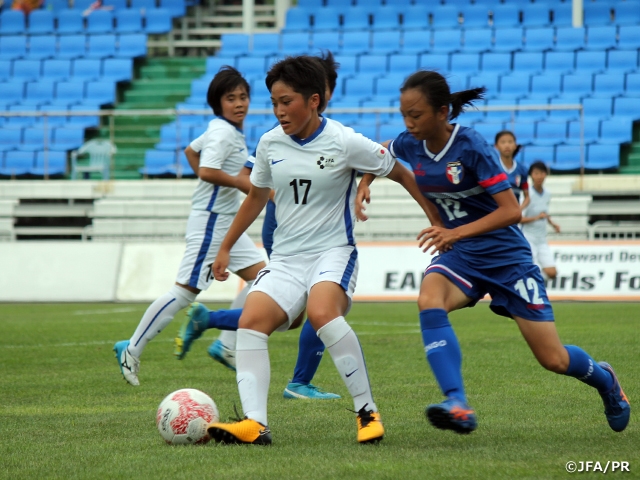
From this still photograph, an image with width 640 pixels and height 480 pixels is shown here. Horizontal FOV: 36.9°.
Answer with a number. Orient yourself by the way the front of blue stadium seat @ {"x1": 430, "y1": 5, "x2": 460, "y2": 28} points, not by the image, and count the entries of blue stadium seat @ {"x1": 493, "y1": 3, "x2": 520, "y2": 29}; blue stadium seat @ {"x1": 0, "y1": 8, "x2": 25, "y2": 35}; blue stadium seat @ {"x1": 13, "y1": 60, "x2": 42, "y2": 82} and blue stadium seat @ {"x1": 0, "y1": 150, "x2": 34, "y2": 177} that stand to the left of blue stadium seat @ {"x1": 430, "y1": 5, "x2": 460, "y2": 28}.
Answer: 1

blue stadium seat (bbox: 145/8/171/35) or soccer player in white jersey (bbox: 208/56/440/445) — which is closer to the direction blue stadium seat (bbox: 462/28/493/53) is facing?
the soccer player in white jersey

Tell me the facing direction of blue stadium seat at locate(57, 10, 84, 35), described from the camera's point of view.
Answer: facing the viewer

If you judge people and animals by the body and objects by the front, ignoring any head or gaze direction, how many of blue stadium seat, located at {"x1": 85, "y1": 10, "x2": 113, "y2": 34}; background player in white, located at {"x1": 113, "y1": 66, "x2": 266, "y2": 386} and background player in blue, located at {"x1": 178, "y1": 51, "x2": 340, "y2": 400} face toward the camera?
1

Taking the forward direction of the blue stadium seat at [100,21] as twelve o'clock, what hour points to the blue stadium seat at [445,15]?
the blue stadium seat at [445,15] is roughly at 10 o'clock from the blue stadium seat at [100,21].

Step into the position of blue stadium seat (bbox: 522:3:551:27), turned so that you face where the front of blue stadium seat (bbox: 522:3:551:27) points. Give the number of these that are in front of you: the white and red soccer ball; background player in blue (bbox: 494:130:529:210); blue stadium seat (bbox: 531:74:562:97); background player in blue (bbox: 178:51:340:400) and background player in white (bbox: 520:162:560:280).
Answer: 5

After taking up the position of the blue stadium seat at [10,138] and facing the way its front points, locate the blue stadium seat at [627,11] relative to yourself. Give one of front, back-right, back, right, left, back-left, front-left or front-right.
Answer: left

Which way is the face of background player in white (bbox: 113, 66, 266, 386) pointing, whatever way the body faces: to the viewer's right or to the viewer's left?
to the viewer's right

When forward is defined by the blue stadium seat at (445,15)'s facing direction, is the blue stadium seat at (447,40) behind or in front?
in front

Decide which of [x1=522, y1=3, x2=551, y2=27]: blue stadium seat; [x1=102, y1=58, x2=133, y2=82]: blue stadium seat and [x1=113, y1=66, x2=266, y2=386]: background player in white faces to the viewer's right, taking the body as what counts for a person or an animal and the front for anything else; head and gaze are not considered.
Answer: the background player in white

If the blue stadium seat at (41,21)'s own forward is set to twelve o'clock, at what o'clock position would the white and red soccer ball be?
The white and red soccer ball is roughly at 12 o'clock from the blue stadium seat.

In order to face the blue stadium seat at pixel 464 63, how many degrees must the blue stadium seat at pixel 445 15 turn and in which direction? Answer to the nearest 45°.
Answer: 0° — it already faces it

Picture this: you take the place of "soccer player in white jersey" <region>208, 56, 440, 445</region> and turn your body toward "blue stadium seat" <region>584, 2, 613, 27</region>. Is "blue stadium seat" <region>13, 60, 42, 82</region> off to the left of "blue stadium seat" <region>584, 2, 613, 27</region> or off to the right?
left

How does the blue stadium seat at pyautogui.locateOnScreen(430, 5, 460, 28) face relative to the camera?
toward the camera

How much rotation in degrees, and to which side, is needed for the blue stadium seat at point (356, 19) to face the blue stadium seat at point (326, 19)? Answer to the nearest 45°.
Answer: approximately 90° to its right

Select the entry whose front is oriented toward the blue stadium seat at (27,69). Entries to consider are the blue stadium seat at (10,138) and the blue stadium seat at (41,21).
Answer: the blue stadium seat at (41,21)

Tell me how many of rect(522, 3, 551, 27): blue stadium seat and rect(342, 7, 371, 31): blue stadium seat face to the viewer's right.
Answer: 0
